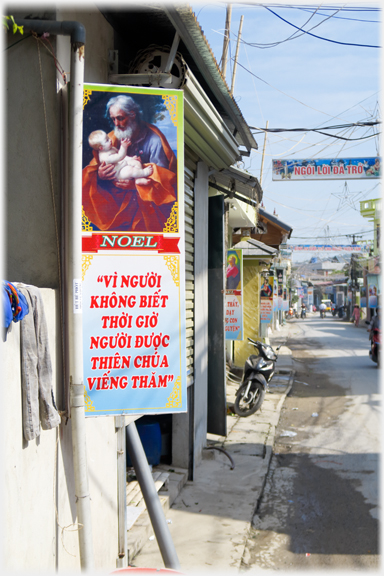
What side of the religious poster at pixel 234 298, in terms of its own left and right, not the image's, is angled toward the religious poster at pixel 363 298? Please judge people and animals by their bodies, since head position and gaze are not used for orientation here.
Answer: back

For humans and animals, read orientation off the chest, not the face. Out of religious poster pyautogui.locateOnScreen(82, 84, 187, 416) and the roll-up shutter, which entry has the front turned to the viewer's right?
the roll-up shutter

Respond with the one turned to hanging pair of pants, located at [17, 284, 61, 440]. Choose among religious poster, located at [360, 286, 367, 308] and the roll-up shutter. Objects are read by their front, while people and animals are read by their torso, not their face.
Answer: the religious poster

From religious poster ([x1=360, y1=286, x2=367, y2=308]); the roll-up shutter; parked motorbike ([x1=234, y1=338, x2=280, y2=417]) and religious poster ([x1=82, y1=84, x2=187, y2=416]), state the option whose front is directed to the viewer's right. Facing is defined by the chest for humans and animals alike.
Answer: the roll-up shutter

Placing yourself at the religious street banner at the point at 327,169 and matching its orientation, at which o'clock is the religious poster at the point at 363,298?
The religious poster is roughly at 6 o'clock from the religious street banner.

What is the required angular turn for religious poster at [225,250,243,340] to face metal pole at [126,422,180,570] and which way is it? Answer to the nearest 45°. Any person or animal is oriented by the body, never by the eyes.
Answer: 0° — it already faces it

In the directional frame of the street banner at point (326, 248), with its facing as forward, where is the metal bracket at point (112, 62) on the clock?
The metal bracket is roughly at 12 o'clock from the street banner.

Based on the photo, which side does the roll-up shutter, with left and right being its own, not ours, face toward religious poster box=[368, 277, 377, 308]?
left

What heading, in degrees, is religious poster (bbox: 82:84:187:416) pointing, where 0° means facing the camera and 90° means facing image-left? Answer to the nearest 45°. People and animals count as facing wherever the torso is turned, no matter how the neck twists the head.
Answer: approximately 0°

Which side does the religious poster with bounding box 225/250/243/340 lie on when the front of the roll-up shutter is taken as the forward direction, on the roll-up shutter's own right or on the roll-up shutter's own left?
on the roll-up shutter's own left

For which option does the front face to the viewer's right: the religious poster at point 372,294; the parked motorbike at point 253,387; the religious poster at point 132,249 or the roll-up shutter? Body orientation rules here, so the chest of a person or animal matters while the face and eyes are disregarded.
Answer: the roll-up shutter

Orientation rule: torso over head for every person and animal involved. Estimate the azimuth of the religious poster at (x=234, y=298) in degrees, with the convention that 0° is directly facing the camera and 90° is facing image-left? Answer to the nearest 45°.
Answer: approximately 0°
